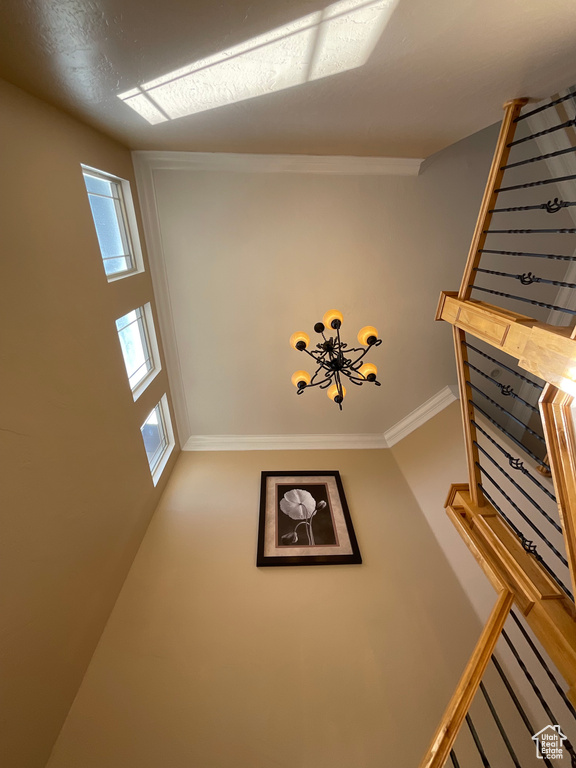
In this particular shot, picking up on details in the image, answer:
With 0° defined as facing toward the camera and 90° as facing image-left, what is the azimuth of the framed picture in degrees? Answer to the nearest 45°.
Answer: approximately 0°
